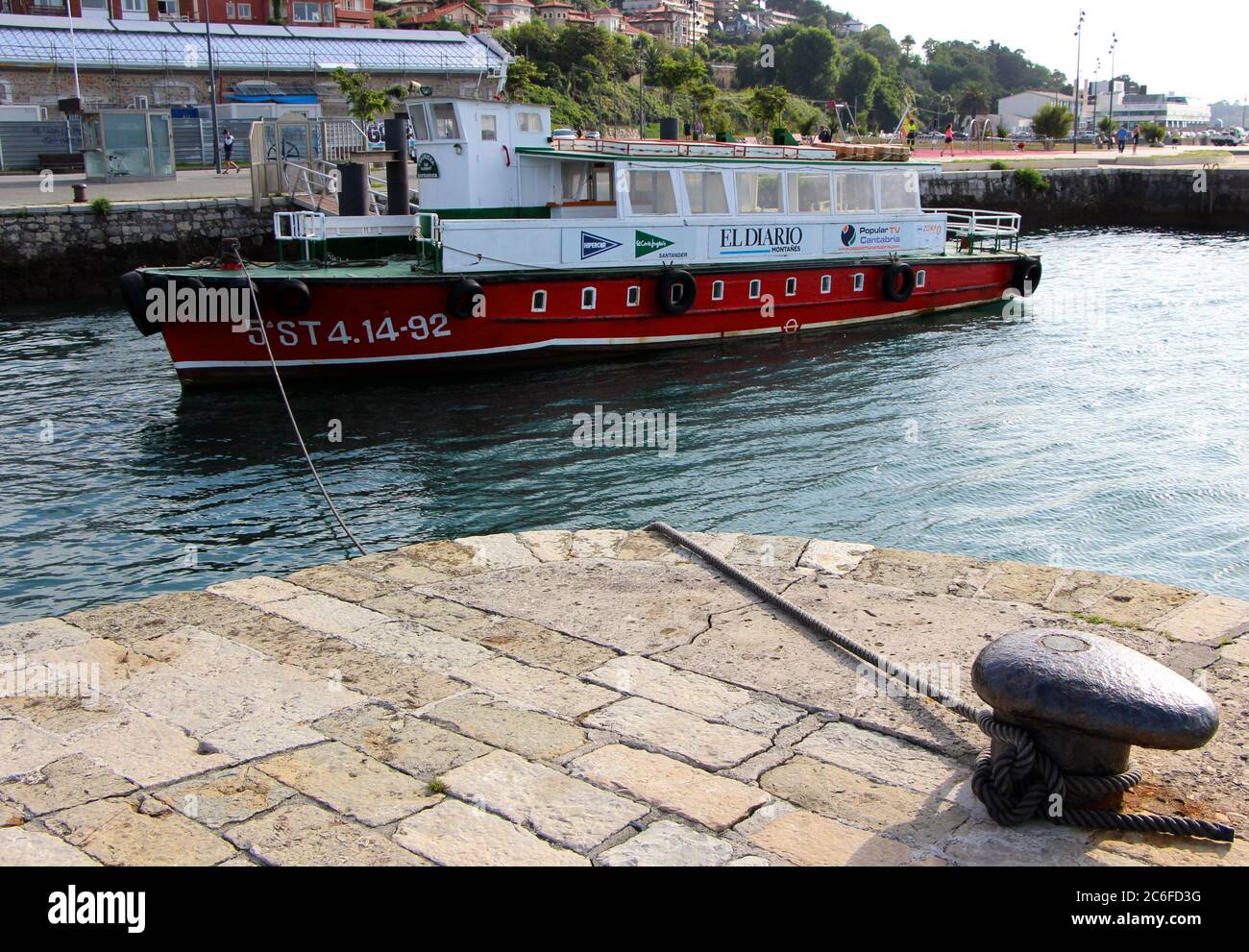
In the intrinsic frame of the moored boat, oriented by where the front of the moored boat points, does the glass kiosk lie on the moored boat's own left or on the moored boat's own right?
on the moored boat's own right

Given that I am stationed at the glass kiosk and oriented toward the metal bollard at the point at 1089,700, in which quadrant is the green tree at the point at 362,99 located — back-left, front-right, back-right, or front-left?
back-left

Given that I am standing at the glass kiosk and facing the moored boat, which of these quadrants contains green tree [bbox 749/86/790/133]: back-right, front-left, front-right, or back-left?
front-left

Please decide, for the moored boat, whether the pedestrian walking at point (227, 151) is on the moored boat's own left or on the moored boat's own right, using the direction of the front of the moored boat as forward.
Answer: on the moored boat's own right

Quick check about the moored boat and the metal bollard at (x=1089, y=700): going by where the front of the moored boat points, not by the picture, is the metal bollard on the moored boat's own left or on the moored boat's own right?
on the moored boat's own left
